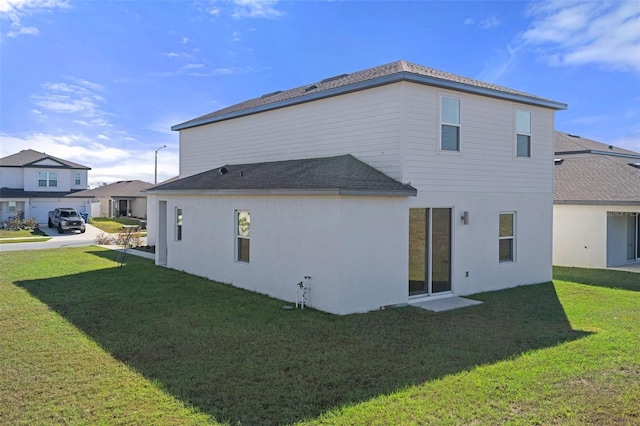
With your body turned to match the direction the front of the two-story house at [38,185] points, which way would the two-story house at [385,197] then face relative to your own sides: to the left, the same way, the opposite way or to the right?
the opposite way

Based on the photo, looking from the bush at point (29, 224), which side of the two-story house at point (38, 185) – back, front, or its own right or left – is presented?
front

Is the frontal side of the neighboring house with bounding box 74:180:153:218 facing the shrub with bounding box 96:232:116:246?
yes

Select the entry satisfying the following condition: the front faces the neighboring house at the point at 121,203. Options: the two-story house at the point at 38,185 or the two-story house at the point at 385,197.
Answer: the two-story house at the point at 385,197

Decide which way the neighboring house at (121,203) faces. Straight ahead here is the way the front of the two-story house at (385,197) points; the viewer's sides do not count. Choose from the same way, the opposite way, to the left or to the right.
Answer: the opposite way

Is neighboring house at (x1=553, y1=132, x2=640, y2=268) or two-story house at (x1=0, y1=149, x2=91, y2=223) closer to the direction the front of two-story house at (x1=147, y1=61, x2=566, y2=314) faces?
the two-story house

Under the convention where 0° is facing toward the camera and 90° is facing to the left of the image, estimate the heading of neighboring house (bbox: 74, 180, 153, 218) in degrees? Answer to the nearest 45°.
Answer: approximately 0°

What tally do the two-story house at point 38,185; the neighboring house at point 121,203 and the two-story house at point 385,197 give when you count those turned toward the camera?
2

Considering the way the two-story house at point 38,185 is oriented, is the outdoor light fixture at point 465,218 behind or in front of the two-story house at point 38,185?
in front

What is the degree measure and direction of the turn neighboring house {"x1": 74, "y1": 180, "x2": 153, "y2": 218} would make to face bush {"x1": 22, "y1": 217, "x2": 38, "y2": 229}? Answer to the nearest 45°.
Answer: approximately 45° to its right
